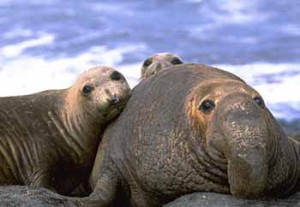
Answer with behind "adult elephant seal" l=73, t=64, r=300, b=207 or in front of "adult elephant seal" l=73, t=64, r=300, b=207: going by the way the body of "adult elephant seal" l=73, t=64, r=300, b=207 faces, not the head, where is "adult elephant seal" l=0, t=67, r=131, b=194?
behind

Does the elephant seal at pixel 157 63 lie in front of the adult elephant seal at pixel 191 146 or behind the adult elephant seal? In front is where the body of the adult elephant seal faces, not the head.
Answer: behind

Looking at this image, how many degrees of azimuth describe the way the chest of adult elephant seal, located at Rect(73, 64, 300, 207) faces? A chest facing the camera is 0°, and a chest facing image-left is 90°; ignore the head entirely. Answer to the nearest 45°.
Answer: approximately 315°

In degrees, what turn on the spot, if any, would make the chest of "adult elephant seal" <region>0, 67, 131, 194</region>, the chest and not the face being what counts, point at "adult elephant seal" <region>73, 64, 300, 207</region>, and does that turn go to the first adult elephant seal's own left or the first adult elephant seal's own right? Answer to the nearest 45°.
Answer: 0° — it already faces it

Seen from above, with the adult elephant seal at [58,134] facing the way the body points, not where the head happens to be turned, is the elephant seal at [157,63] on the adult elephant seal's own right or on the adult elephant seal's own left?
on the adult elephant seal's own left

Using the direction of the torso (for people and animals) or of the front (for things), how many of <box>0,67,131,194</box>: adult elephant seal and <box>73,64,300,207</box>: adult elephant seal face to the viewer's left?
0
